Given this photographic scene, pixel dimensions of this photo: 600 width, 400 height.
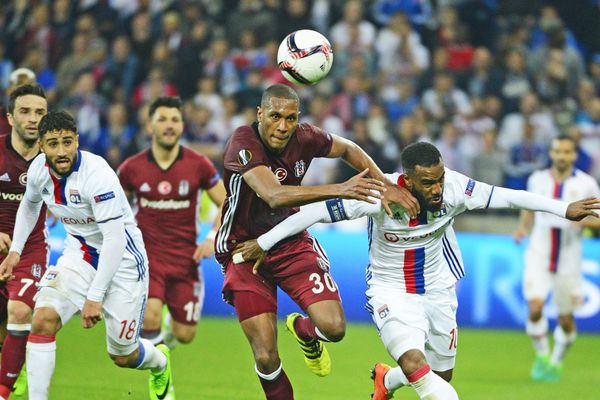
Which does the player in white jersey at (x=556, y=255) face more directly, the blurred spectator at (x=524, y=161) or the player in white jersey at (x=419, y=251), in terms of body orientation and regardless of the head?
the player in white jersey

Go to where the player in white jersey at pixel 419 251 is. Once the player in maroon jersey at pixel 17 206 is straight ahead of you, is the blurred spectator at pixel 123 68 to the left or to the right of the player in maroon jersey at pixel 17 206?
right

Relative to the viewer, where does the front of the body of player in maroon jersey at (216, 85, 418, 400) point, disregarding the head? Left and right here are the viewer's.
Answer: facing the viewer and to the right of the viewer

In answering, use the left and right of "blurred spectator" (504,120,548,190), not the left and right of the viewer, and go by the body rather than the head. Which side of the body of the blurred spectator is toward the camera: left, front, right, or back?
front

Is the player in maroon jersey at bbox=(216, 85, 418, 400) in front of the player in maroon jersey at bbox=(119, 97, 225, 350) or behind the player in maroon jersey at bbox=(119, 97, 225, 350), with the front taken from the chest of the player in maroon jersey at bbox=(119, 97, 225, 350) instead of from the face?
in front

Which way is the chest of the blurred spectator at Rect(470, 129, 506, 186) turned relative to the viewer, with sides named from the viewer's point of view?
facing the viewer

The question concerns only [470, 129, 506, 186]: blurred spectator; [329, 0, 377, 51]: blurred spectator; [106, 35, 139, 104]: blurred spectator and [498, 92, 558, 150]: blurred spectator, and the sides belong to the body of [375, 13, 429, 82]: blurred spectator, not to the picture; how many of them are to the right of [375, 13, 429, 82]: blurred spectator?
2

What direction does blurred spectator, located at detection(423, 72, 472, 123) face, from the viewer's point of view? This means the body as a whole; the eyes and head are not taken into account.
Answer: toward the camera

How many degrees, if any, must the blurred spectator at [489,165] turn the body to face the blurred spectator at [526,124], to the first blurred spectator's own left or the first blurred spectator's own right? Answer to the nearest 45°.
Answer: approximately 135° to the first blurred spectator's own left

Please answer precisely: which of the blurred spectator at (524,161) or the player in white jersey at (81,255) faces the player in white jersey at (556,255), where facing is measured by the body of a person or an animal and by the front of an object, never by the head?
the blurred spectator

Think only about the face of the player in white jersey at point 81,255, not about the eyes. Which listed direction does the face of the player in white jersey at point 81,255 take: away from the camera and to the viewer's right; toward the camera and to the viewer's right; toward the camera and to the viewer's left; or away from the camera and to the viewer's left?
toward the camera and to the viewer's right

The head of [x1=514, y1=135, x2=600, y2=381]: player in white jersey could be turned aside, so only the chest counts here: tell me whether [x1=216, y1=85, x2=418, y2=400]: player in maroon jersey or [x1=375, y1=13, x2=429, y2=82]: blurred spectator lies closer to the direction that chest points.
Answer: the player in maroon jersey

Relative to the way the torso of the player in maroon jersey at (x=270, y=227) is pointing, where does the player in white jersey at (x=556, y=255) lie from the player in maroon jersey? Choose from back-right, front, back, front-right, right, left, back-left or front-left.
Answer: left

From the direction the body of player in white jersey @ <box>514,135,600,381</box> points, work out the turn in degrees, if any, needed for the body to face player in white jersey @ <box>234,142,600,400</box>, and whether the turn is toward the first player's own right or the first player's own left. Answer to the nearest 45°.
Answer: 0° — they already face them
